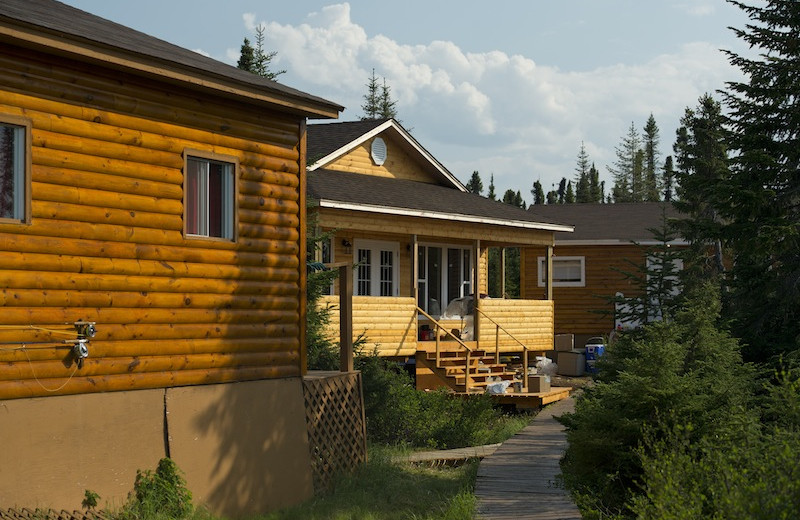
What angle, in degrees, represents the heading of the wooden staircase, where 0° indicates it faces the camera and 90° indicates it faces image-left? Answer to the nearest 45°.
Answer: approximately 315°

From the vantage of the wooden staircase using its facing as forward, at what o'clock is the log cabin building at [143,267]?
The log cabin building is roughly at 2 o'clock from the wooden staircase.

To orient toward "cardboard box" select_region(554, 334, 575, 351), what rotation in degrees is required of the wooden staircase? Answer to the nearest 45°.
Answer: approximately 135° to its left

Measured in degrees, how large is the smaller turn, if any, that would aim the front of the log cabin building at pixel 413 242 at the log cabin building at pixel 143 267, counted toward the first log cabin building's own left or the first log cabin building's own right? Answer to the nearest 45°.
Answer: approximately 45° to the first log cabin building's own right

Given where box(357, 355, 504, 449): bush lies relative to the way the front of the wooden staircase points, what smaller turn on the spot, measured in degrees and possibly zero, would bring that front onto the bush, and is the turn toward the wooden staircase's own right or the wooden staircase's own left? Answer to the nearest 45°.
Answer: approximately 45° to the wooden staircase's own right

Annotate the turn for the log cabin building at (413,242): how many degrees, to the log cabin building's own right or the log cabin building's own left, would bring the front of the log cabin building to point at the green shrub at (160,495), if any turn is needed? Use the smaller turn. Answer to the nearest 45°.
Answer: approximately 45° to the log cabin building's own right

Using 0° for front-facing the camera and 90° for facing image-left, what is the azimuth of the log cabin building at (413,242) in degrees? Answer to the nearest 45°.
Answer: approximately 315°

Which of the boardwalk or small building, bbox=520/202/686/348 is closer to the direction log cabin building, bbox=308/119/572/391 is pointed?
the boardwalk

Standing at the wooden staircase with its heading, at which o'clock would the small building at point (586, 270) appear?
The small building is roughly at 8 o'clock from the wooden staircase.

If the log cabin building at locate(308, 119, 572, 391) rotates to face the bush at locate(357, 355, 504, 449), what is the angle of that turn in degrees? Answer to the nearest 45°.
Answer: approximately 45° to its right
